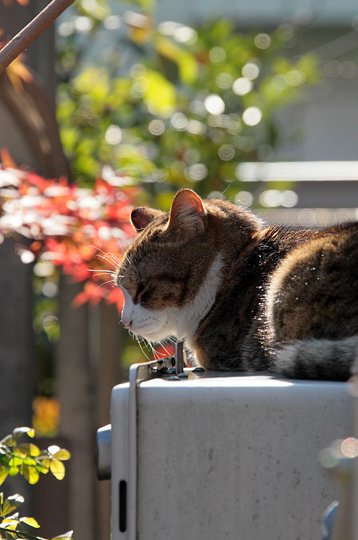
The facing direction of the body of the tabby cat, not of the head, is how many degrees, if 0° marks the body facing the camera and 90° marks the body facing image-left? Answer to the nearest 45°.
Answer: approximately 90°
